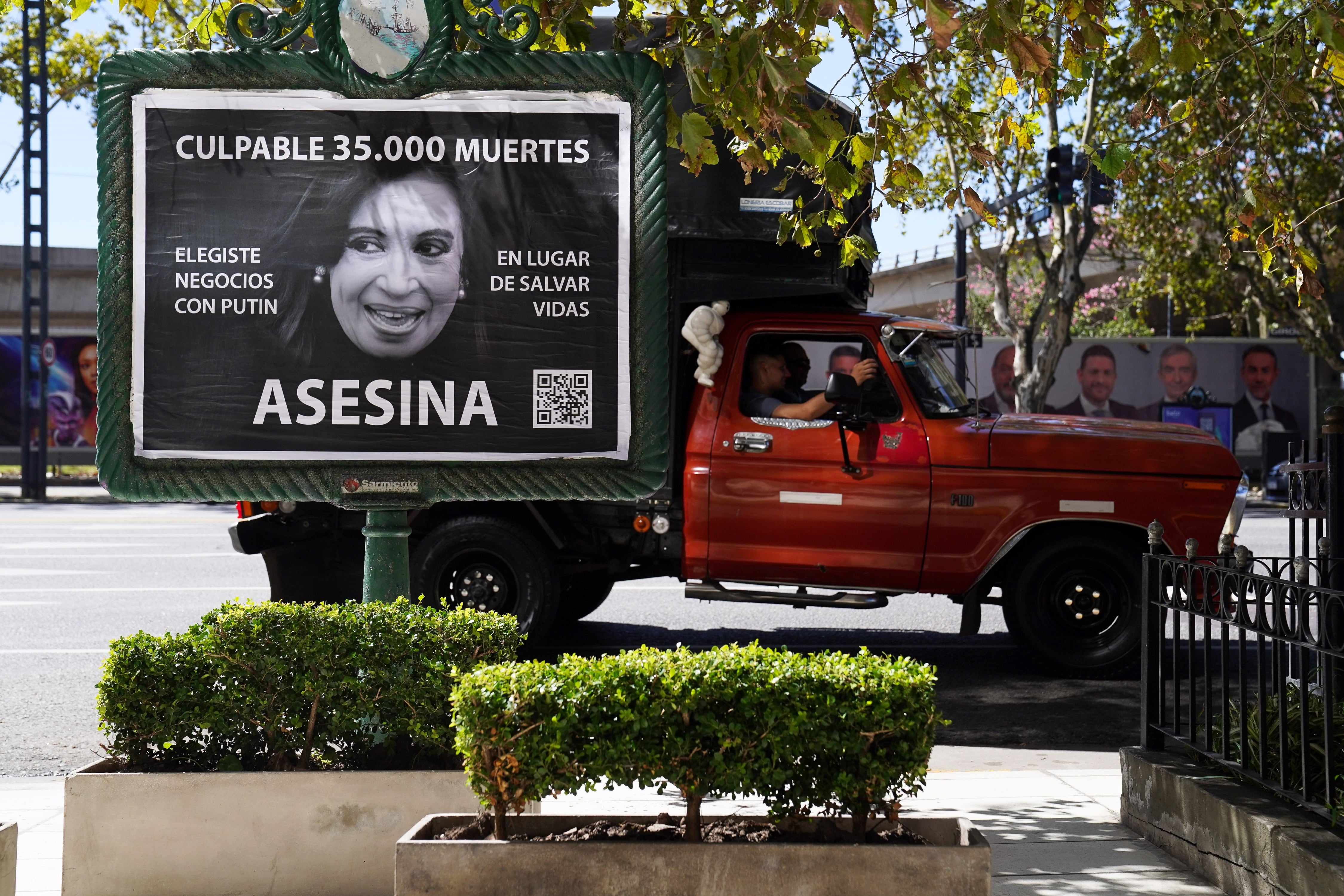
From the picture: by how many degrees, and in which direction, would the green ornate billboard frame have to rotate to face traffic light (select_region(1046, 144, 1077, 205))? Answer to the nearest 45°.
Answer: approximately 135° to its left

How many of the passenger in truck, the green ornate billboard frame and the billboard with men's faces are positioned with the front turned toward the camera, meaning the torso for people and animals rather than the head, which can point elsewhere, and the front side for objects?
2

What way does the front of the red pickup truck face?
to the viewer's right

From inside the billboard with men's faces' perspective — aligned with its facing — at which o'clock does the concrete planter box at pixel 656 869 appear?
The concrete planter box is roughly at 12 o'clock from the billboard with men's faces.

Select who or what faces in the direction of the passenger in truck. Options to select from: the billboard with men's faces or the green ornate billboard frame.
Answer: the billboard with men's faces

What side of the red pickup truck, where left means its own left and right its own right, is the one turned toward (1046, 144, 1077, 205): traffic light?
left

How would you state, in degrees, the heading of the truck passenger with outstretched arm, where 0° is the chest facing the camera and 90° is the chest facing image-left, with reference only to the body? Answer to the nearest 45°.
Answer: approximately 270°

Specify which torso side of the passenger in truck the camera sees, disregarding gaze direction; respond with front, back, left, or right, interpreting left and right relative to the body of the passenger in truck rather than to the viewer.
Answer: right

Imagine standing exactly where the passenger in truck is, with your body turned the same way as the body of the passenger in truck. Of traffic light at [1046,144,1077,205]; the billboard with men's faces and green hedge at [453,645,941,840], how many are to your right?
1

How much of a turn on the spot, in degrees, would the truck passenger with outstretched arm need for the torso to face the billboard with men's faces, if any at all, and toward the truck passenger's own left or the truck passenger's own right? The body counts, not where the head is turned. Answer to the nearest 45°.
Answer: approximately 90° to the truck passenger's own left

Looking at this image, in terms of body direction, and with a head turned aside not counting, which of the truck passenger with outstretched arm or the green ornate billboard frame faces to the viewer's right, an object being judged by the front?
the truck passenger with outstretched arm

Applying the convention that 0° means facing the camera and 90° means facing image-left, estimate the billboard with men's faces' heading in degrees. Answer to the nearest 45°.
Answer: approximately 0°
